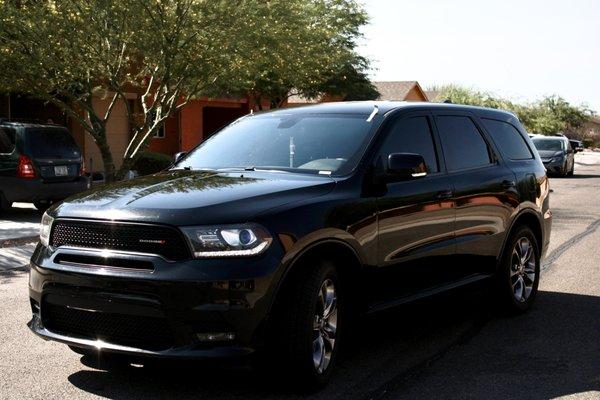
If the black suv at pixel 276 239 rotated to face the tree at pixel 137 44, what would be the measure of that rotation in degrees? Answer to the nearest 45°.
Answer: approximately 135° to its right

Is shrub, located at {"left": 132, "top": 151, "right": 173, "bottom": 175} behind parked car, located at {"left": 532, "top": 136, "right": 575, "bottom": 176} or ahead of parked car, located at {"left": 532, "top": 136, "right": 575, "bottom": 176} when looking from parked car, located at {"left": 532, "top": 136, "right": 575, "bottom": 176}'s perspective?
ahead

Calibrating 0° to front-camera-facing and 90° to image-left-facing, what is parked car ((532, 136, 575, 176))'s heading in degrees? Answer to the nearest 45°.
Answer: approximately 45°

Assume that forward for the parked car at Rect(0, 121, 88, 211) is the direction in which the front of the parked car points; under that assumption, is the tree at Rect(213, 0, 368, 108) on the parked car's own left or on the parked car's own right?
on the parked car's own right

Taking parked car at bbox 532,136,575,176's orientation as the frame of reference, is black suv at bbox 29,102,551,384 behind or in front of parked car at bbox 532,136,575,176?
in front

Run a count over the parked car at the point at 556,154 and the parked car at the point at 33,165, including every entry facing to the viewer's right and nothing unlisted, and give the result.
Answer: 0

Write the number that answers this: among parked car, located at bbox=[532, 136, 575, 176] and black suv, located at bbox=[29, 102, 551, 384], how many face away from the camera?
0

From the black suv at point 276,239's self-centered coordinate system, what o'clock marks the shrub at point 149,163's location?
The shrub is roughly at 4 o'clock from the black suv.

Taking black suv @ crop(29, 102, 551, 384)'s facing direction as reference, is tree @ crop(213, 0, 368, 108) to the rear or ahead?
to the rear

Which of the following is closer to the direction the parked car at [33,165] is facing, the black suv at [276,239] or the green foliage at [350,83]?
the green foliage

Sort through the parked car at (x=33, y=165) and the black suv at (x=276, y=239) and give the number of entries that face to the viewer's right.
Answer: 0

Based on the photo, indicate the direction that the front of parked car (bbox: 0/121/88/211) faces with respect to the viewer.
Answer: facing away from the viewer and to the left of the viewer
